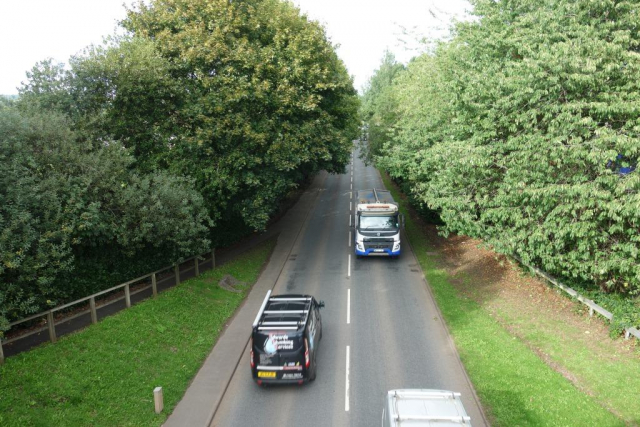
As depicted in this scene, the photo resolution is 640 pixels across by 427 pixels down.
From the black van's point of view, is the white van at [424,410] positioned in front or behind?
behind

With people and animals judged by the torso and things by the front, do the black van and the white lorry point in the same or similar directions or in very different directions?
very different directions

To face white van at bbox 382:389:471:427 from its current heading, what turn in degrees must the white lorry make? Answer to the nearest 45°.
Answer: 0° — it already faces it

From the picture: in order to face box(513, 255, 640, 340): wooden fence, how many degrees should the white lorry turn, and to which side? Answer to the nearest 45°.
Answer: approximately 45° to its left

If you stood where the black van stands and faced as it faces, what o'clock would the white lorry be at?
The white lorry is roughly at 1 o'clock from the black van.

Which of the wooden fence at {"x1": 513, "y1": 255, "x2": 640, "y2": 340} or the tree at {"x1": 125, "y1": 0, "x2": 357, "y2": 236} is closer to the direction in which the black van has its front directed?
the tree

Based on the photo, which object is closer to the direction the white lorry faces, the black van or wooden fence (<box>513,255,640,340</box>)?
the black van

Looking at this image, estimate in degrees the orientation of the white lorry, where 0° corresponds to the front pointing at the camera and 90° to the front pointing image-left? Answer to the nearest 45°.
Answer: approximately 0°

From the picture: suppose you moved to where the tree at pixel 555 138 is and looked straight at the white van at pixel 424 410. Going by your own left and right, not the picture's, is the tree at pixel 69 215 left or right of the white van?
right

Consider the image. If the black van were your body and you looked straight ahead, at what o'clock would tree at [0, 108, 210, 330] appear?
The tree is roughly at 10 o'clock from the black van.

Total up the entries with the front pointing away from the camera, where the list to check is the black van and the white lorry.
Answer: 1

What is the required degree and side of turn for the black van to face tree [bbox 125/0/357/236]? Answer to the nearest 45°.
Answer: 0° — it already faces it

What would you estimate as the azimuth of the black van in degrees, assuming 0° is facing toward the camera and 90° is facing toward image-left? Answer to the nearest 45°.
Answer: approximately 180°

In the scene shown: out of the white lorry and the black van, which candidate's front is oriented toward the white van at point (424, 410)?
the white lorry
